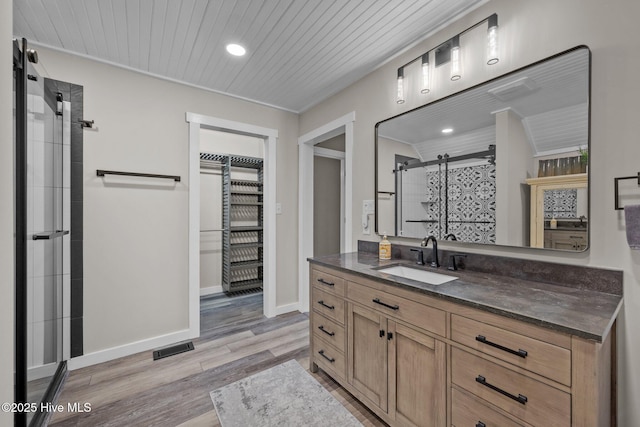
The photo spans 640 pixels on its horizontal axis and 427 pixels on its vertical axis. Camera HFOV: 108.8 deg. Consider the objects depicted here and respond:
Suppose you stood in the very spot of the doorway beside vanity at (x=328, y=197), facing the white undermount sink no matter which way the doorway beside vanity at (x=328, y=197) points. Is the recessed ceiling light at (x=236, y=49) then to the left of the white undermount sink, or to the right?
right

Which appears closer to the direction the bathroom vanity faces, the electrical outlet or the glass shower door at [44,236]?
the glass shower door

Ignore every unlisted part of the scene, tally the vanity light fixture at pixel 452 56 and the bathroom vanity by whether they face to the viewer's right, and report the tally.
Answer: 0

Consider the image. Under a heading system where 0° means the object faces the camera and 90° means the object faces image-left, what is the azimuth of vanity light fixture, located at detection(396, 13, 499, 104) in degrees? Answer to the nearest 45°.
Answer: approximately 45°

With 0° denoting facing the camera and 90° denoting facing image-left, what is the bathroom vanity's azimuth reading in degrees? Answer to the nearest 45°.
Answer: approximately 45°
